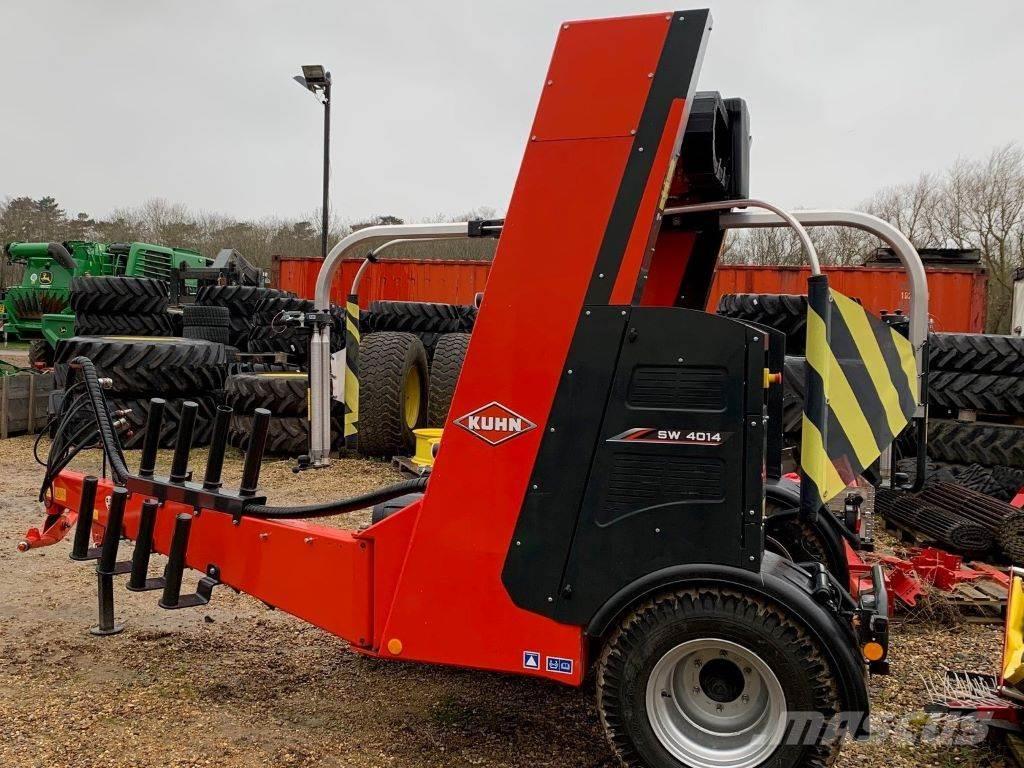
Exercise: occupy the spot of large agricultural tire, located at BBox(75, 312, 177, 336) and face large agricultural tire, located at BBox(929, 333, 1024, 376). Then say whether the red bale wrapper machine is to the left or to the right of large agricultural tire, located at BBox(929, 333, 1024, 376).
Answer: right

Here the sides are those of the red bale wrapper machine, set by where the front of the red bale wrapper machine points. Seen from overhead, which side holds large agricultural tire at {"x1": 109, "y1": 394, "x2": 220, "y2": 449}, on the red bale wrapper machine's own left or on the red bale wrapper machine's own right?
on the red bale wrapper machine's own right

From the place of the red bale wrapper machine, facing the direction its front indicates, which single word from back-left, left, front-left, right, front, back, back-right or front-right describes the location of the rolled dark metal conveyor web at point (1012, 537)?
back-right

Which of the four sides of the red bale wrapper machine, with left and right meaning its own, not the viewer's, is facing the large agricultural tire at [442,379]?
right

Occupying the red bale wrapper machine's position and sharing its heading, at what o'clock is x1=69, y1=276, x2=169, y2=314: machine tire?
The machine tire is roughly at 2 o'clock from the red bale wrapper machine.

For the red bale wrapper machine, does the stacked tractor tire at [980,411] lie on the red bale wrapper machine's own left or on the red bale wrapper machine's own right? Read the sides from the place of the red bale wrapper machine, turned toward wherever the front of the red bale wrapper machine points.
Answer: on the red bale wrapper machine's own right

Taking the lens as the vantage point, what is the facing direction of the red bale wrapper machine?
facing to the left of the viewer

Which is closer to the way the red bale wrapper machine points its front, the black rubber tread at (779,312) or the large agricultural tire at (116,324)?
the large agricultural tire
